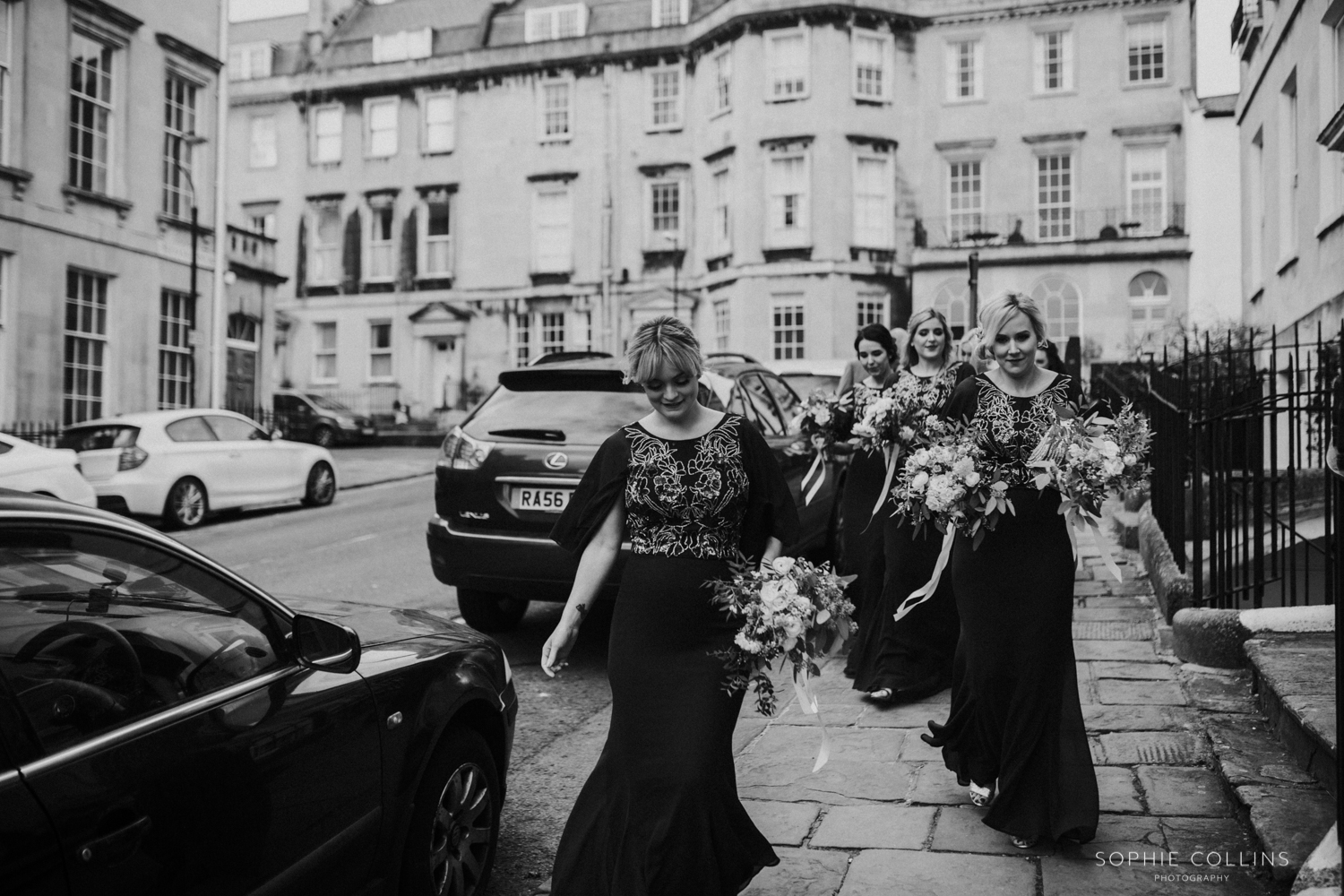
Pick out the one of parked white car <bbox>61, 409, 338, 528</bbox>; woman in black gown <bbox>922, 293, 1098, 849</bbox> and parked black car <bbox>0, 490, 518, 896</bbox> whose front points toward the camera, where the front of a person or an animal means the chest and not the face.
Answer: the woman in black gown

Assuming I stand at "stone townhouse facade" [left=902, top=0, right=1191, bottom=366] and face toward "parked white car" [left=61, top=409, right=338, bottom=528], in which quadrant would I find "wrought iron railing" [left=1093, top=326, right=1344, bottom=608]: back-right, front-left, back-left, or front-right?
front-left

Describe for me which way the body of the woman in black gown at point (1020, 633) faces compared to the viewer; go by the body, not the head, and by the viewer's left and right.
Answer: facing the viewer

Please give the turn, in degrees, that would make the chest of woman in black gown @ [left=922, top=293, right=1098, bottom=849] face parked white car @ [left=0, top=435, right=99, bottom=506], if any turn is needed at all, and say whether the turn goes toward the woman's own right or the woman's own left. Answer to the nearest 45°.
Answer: approximately 135° to the woman's own right

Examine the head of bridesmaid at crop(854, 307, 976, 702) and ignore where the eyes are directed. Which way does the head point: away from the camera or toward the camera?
toward the camera

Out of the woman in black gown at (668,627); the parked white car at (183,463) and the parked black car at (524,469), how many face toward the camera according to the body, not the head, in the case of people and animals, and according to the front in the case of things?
1

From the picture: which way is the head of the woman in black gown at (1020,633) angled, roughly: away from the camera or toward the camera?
toward the camera

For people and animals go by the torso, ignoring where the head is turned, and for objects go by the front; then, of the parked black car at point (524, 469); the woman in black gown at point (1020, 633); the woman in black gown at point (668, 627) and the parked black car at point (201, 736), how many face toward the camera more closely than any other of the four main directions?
2

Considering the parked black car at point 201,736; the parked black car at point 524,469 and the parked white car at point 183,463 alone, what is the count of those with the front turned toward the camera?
0

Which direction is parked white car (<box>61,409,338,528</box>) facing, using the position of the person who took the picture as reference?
facing away from the viewer and to the right of the viewer
